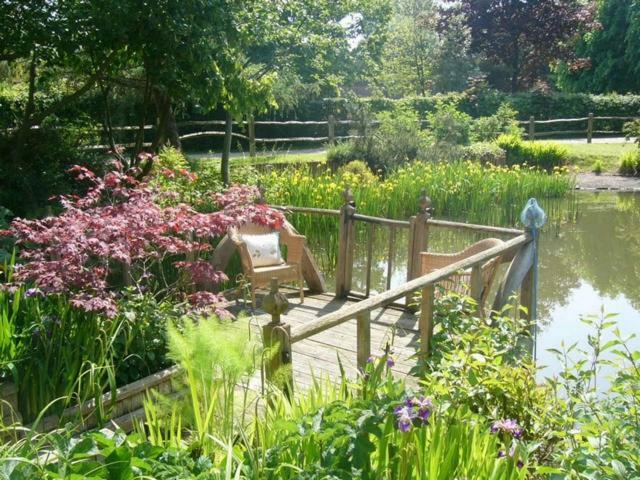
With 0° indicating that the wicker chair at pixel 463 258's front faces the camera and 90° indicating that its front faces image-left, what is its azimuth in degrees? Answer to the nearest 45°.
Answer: approximately 90°

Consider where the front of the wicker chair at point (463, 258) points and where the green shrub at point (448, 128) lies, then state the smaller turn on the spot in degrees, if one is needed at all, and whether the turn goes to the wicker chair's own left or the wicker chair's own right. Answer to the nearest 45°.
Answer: approximately 90° to the wicker chair's own right

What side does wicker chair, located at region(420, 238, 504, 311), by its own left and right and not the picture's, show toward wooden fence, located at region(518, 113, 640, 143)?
right

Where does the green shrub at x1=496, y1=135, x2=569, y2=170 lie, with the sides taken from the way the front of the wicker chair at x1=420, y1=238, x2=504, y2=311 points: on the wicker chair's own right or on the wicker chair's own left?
on the wicker chair's own right

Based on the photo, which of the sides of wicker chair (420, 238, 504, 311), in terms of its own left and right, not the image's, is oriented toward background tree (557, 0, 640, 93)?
right
